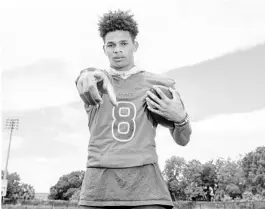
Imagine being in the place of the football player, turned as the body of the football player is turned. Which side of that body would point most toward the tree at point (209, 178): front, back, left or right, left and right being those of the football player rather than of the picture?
back

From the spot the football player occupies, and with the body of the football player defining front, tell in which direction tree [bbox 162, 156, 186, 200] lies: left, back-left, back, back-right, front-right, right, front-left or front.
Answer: back

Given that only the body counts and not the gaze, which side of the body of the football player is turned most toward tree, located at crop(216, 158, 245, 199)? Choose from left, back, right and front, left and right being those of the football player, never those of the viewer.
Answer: back

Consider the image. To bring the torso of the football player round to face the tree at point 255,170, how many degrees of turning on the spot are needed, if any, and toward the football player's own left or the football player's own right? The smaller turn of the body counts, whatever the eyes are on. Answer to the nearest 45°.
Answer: approximately 180°

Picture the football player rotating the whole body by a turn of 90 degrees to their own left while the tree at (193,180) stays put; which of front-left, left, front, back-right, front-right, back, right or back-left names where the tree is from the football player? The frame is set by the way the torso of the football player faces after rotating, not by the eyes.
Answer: left

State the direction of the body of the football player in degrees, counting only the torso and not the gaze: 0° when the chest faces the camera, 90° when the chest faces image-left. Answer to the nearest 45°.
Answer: approximately 0°
